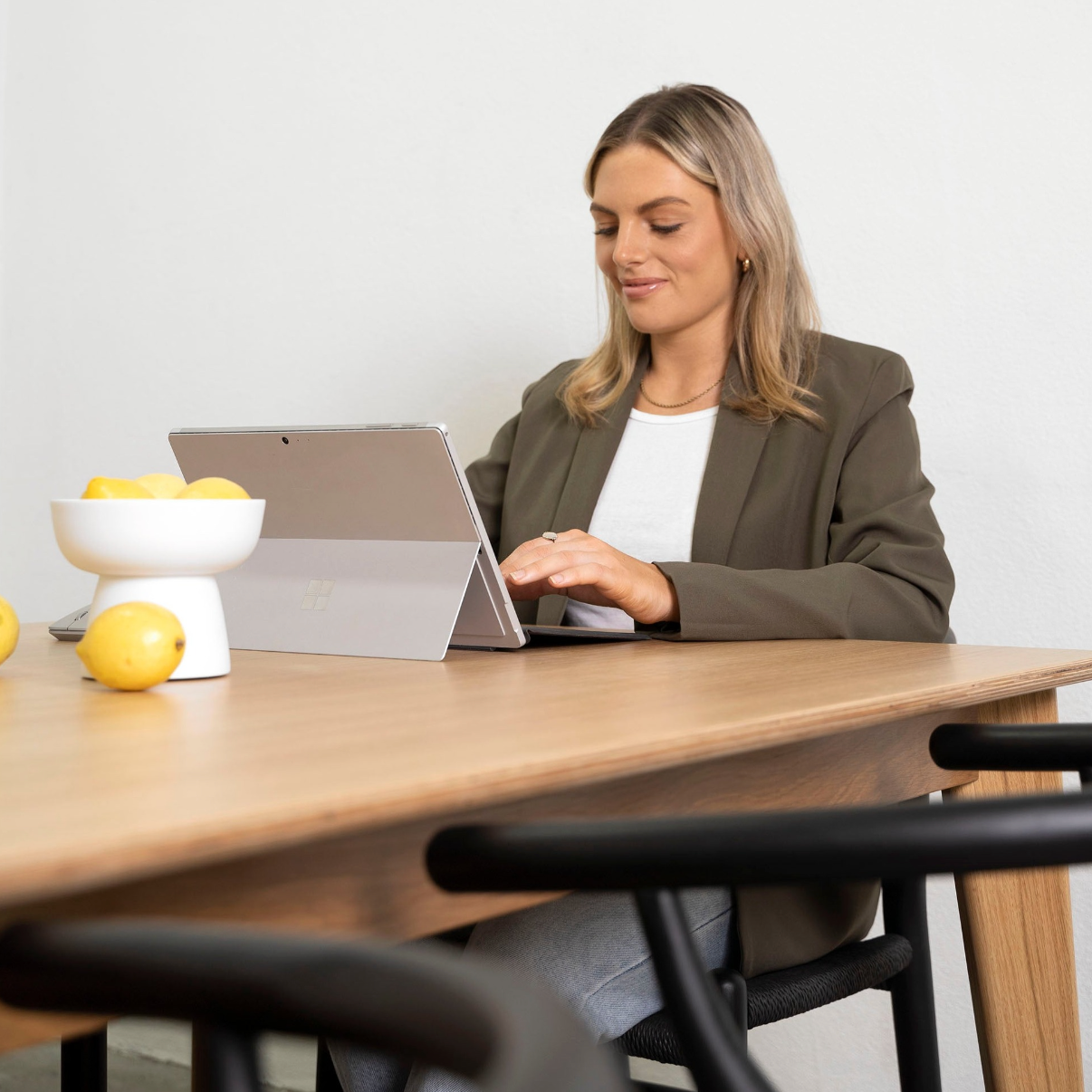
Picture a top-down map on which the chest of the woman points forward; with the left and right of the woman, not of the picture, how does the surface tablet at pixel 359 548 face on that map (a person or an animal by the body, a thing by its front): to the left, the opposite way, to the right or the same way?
the opposite way

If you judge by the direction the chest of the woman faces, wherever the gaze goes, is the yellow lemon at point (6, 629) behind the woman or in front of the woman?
in front

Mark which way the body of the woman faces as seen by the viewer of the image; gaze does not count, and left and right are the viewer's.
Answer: facing the viewer and to the left of the viewer

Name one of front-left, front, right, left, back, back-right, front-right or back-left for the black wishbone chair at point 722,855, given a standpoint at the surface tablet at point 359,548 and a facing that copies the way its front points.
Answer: back-right

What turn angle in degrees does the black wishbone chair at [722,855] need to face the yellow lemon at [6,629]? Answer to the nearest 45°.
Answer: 0° — it already faces it

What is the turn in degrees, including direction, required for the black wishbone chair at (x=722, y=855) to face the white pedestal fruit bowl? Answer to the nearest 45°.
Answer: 0° — it already faces it

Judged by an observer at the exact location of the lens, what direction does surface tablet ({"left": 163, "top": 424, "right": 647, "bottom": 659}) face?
facing away from the viewer and to the right of the viewer

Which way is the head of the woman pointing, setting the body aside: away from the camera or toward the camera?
toward the camera

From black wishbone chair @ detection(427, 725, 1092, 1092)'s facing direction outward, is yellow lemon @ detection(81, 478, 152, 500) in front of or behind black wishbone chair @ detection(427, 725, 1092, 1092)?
in front

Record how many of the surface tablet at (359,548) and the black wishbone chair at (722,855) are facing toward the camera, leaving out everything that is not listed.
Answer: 0

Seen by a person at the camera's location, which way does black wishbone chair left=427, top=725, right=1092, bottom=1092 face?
facing away from the viewer and to the left of the viewer
